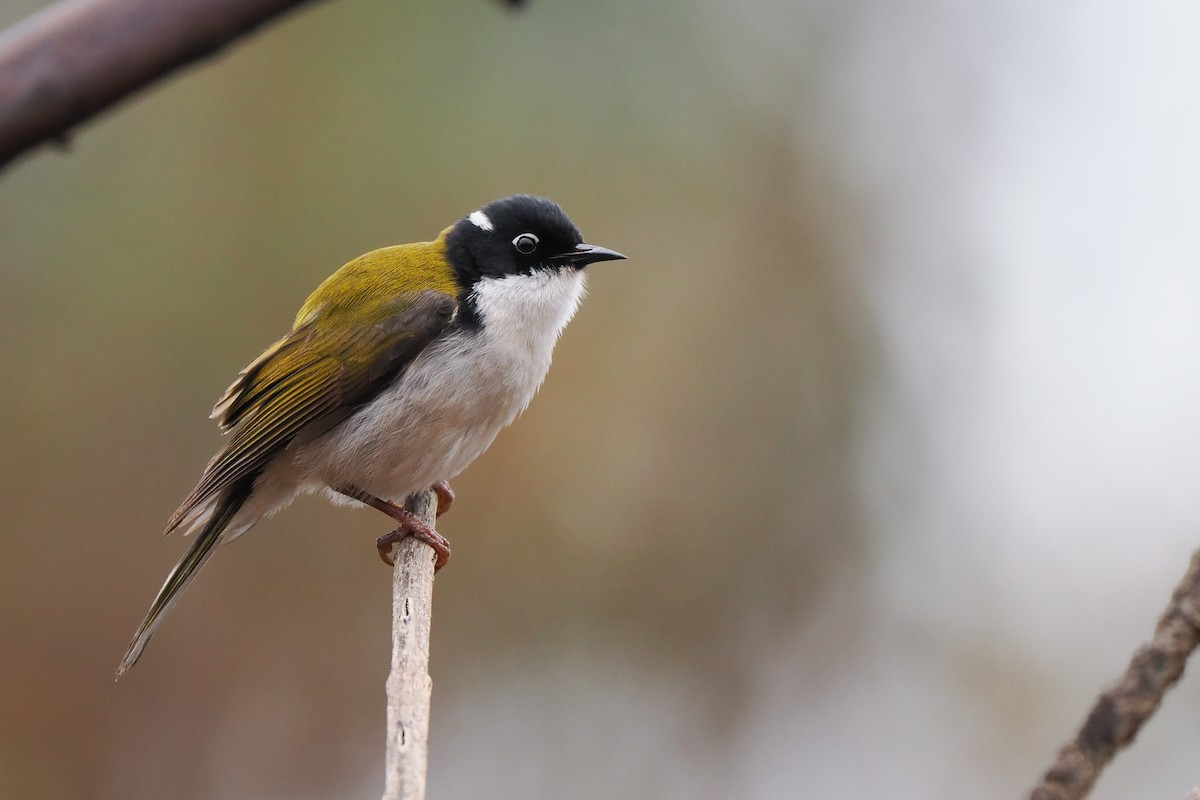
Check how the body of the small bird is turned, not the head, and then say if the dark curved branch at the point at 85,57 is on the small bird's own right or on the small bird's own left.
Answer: on the small bird's own right

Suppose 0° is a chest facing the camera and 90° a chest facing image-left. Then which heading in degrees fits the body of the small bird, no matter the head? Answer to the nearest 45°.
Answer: approximately 270°
